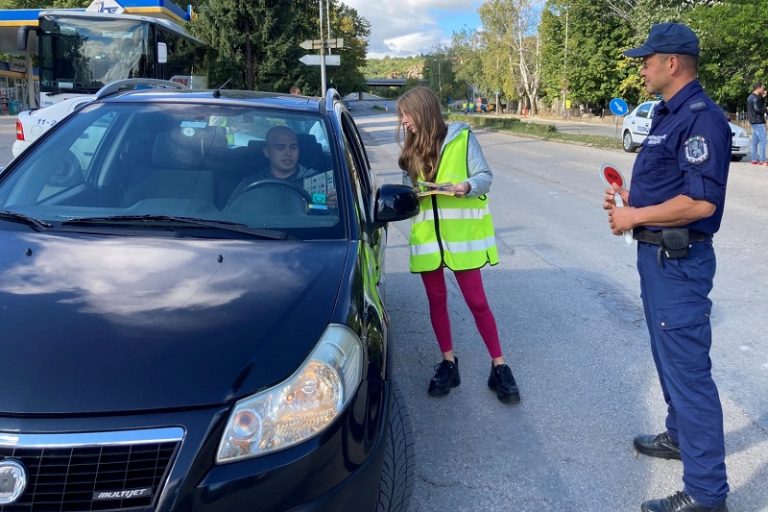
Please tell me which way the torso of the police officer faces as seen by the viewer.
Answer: to the viewer's left

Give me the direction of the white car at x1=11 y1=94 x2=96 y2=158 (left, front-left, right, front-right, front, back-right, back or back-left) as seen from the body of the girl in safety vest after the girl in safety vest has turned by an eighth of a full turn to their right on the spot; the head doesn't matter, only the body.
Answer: front-right

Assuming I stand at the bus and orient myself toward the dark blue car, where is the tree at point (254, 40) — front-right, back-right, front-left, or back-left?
back-left

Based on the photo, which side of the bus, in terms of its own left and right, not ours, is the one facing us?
front

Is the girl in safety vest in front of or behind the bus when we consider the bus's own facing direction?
in front

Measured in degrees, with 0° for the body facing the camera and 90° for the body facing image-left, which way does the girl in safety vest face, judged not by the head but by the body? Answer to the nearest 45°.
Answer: approximately 45°

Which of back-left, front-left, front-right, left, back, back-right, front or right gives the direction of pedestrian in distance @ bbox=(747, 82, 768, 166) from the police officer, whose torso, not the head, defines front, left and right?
right

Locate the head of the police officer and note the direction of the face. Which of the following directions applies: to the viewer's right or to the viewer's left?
to the viewer's left

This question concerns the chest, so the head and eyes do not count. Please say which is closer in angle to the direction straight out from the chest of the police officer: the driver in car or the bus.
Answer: the driver in car

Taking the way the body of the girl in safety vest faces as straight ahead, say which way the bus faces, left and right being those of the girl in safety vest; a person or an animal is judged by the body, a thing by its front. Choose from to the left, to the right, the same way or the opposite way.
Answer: to the left

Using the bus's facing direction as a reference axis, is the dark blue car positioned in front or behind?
in front

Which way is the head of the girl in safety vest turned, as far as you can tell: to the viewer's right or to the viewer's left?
to the viewer's left

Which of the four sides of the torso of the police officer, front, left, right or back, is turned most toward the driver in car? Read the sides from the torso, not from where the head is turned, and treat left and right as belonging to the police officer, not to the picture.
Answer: front
